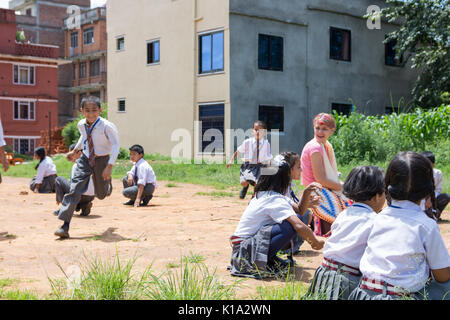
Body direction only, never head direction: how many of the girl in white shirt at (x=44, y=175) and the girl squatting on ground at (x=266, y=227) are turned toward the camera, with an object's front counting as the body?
0

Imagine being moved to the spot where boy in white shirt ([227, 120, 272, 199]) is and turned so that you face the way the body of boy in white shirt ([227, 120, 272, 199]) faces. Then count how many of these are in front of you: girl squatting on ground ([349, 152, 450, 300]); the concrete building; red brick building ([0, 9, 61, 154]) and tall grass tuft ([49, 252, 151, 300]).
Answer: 2

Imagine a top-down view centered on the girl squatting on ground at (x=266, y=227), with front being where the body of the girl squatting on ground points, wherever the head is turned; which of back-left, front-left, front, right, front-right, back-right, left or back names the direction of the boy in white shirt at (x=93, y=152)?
left

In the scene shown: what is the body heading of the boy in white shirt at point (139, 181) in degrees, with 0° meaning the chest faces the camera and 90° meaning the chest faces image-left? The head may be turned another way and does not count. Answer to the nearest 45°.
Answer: approximately 45°

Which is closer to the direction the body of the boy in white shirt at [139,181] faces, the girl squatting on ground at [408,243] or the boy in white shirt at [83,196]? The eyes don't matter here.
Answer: the boy in white shirt

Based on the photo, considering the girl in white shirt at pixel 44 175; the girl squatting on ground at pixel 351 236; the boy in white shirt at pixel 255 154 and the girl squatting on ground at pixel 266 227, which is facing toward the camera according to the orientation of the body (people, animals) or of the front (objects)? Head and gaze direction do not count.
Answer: the boy in white shirt at pixel 255 154

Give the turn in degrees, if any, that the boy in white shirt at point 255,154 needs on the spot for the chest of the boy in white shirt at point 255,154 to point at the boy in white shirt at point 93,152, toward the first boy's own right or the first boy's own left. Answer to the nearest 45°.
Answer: approximately 45° to the first boy's own right

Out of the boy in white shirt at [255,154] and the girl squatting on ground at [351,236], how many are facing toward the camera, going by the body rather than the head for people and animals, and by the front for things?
1

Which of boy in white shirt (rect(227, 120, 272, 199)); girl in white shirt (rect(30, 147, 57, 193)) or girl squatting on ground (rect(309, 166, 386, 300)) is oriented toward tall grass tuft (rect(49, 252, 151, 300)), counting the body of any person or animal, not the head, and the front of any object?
boy in white shirt (rect(227, 120, 272, 199))
